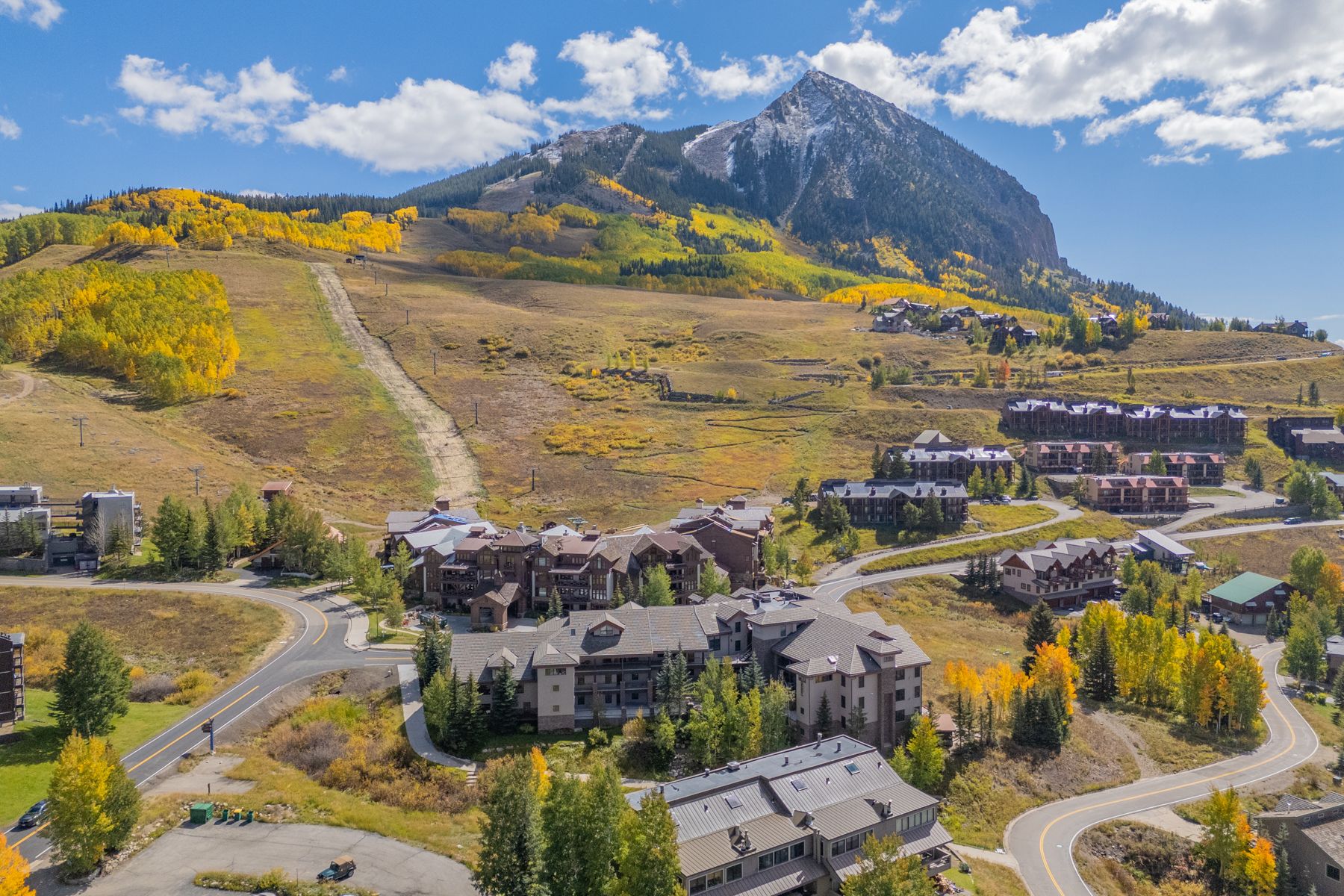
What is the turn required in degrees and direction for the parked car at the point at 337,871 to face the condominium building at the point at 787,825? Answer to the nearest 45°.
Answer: approximately 135° to its left

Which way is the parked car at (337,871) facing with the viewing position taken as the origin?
facing the viewer and to the left of the viewer
